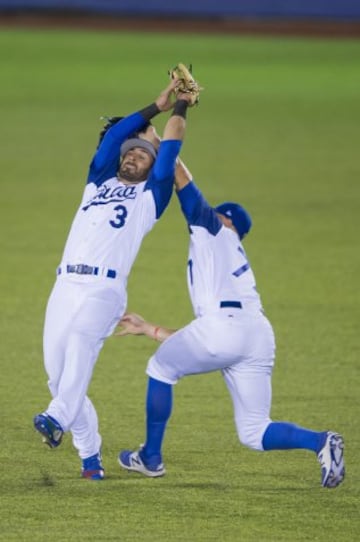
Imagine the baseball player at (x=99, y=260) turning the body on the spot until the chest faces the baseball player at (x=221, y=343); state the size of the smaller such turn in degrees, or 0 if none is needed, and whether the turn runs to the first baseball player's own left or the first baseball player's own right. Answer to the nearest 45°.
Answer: approximately 90° to the first baseball player's own left

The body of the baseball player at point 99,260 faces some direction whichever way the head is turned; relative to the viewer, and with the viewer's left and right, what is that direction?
facing the viewer
